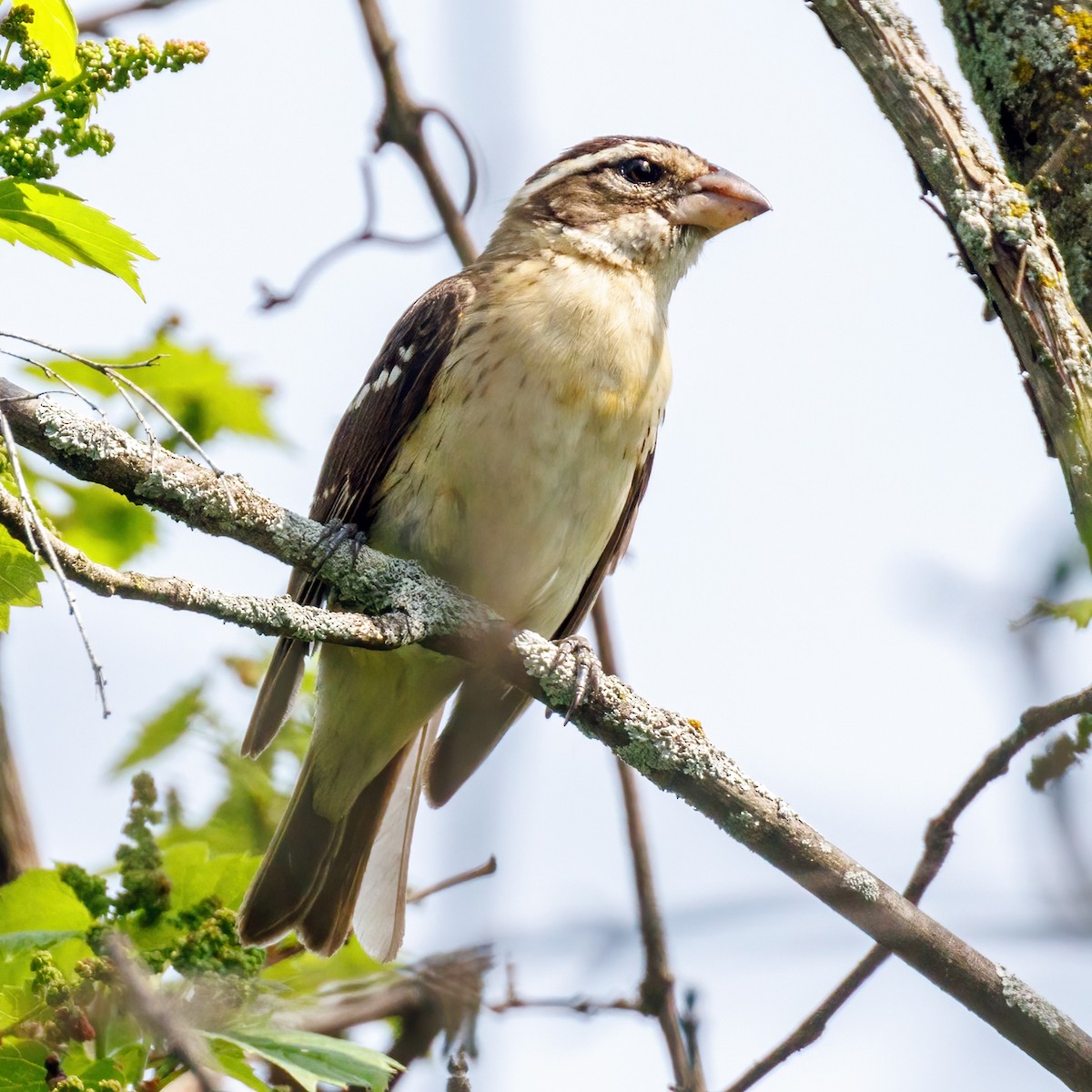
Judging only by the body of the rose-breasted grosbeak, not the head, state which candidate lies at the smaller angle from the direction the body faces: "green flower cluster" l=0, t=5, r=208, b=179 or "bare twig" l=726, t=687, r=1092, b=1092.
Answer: the bare twig

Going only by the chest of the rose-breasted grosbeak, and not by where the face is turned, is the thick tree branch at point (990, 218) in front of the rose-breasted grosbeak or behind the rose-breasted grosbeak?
in front

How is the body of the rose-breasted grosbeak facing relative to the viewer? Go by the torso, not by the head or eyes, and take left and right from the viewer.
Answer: facing the viewer and to the right of the viewer

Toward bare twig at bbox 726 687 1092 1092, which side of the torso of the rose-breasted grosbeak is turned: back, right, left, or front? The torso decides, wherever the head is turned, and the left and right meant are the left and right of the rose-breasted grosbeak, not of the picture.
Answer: left
